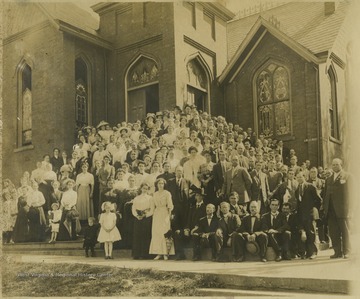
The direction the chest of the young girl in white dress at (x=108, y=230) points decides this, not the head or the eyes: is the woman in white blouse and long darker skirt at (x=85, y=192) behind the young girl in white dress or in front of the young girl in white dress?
behind

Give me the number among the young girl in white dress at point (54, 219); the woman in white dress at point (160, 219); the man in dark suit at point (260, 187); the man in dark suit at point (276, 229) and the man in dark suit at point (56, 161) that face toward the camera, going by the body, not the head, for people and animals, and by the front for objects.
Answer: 5

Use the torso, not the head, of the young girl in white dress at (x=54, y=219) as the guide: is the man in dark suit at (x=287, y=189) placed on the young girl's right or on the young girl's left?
on the young girl's left

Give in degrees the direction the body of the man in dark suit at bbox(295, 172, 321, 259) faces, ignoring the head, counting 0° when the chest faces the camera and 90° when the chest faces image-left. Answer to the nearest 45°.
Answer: approximately 45°

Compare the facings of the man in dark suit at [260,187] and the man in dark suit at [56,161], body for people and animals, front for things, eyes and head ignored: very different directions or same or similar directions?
same or similar directions

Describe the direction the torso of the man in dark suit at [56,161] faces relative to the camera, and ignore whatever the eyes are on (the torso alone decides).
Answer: toward the camera

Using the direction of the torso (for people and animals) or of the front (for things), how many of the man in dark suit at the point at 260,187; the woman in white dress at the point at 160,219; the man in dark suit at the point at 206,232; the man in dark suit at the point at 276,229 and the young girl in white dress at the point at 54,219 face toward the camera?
5

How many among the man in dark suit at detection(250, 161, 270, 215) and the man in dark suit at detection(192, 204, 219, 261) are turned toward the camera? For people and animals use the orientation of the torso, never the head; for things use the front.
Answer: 2

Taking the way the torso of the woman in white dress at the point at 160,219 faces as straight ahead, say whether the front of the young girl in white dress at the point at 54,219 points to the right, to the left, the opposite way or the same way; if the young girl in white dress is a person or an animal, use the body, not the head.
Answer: the same way

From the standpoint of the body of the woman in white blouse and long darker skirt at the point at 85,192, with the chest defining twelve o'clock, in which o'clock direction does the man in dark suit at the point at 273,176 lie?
The man in dark suit is roughly at 10 o'clock from the woman in white blouse and long darker skirt.

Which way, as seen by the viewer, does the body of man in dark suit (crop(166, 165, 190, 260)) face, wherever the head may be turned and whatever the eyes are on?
toward the camera

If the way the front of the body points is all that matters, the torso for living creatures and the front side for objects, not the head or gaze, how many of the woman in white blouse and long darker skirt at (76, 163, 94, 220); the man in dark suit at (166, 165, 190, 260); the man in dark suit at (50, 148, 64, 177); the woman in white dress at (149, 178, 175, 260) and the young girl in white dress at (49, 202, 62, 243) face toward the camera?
5

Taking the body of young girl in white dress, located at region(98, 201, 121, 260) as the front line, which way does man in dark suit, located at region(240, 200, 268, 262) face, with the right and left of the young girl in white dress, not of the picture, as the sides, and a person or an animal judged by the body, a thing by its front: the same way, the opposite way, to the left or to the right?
the same way

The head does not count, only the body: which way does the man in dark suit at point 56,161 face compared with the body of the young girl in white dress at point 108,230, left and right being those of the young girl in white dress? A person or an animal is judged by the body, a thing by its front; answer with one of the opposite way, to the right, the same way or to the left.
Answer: the same way

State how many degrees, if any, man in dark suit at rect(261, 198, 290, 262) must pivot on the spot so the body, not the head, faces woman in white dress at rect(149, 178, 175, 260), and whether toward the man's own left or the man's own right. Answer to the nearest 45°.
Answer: approximately 90° to the man's own right

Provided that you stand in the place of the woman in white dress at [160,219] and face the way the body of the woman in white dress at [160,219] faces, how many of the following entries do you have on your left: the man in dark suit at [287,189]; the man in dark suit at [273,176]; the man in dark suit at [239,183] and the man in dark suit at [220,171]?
4
